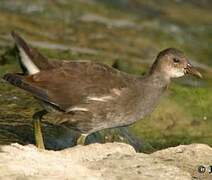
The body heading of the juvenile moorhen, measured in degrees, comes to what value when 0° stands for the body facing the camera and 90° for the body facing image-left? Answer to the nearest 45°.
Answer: approximately 270°
